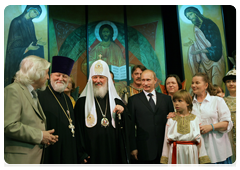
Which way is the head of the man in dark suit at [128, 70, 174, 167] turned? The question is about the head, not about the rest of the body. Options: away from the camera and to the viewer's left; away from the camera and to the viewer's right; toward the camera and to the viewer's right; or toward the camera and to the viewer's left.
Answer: toward the camera and to the viewer's left

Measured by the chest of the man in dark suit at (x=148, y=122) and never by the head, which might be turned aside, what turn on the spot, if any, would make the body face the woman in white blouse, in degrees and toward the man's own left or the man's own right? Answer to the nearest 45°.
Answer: approximately 90° to the man's own left

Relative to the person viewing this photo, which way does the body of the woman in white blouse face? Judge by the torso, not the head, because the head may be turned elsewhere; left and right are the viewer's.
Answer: facing the viewer and to the left of the viewer

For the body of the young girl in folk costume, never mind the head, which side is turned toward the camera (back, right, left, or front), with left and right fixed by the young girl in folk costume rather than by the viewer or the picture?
front

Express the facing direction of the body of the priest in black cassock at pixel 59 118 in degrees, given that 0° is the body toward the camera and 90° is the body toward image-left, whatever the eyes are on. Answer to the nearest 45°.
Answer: approximately 315°

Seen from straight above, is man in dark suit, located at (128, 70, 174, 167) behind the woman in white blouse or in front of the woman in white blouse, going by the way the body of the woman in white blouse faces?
in front

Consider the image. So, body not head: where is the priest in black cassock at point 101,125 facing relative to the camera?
toward the camera

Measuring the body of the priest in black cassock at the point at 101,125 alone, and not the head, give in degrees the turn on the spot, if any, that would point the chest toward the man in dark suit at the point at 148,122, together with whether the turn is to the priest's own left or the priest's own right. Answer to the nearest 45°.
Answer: approximately 90° to the priest's own left

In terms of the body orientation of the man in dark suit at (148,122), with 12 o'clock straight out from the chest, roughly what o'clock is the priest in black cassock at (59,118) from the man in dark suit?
The priest in black cassock is roughly at 2 o'clock from the man in dark suit.

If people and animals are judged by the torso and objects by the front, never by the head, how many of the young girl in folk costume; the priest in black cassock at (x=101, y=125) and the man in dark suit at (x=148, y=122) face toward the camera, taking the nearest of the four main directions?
3

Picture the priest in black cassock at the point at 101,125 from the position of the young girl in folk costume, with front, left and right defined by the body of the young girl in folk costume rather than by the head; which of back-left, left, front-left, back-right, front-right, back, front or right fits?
right

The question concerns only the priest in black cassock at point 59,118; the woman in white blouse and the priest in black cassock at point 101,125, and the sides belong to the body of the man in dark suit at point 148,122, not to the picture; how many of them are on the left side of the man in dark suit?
1
